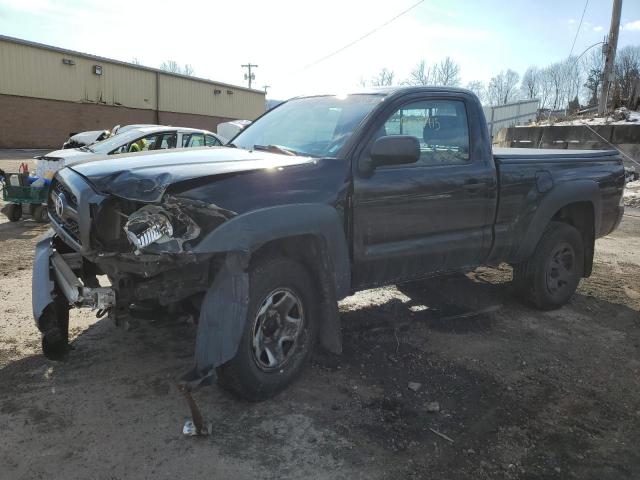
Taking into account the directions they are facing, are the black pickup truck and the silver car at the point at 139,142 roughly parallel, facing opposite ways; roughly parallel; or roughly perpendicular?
roughly parallel

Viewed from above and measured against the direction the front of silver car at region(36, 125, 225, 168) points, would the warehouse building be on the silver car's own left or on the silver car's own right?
on the silver car's own right

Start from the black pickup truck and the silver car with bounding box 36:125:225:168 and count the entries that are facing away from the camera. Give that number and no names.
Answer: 0

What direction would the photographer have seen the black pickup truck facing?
facing the viewer and to the left of the viewer

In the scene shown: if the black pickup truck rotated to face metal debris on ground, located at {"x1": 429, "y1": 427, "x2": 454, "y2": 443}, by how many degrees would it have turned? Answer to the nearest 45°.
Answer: approximately 90° to its left

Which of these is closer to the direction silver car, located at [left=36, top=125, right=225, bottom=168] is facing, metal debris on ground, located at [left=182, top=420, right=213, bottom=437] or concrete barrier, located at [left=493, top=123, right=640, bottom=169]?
the metal debris on ground

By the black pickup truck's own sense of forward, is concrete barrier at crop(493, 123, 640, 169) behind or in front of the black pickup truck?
behind

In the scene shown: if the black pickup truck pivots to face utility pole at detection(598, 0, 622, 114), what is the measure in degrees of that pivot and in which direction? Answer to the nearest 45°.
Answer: approximately 180°

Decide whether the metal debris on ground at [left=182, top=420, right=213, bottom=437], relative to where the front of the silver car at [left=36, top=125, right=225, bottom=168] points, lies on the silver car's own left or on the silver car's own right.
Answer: on the silver car's own left
